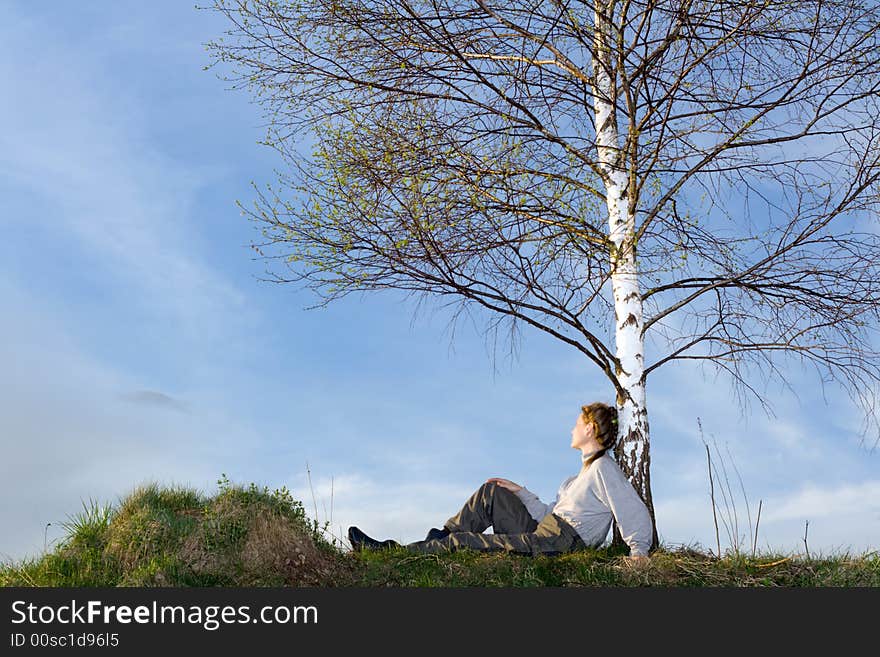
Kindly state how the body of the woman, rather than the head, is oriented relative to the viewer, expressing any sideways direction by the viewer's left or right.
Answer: facing to the left of the viewer

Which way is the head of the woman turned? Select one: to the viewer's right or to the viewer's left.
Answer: to the viewer's left
